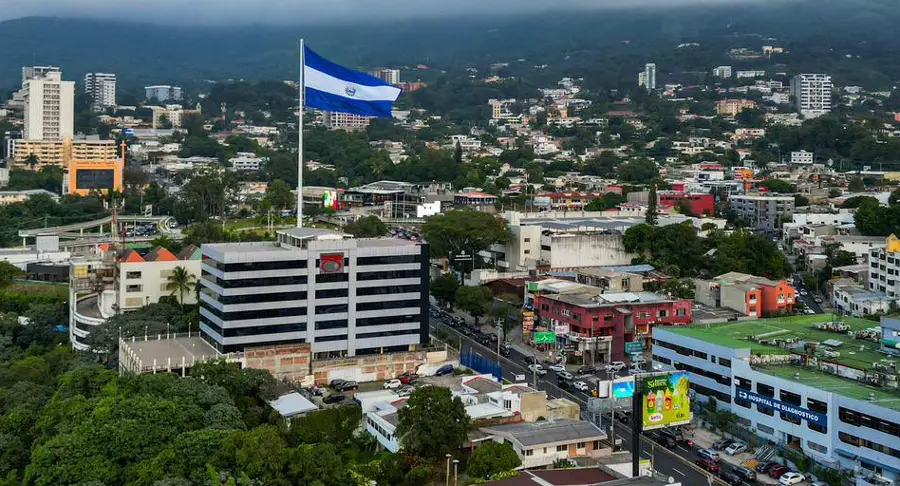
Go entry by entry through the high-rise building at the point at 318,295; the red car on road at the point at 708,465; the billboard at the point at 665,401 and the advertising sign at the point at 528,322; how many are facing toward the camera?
3

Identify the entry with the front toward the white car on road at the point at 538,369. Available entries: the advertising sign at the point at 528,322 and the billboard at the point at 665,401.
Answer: the advertising sign

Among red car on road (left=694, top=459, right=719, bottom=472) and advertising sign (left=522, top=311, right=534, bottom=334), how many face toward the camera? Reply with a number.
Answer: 1

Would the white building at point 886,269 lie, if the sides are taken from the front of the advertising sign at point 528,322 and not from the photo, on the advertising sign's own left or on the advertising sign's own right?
on the advertising sign's own left

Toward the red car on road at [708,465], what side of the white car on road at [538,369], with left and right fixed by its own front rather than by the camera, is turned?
front

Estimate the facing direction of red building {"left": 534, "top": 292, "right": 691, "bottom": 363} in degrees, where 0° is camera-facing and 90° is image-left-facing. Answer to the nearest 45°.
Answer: approximately 45°

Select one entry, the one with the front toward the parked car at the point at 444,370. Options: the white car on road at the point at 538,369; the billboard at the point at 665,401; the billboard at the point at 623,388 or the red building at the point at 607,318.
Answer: the red building

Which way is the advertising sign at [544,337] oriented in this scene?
toward the camera

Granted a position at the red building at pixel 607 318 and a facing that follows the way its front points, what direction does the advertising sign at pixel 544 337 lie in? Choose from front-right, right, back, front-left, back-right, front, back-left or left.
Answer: front

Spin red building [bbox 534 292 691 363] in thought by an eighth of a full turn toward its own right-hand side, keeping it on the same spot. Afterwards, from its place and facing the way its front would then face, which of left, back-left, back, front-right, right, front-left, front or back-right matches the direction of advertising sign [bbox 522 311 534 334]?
front

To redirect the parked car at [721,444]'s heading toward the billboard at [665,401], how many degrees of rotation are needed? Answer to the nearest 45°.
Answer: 0° — it already faces it

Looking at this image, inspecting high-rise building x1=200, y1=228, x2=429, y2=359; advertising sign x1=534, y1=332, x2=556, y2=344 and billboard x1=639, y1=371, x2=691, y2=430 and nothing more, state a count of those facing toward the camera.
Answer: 3

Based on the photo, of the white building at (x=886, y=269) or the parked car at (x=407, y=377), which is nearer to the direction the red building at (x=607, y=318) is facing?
the parked car

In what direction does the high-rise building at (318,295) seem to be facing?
toward the camera
